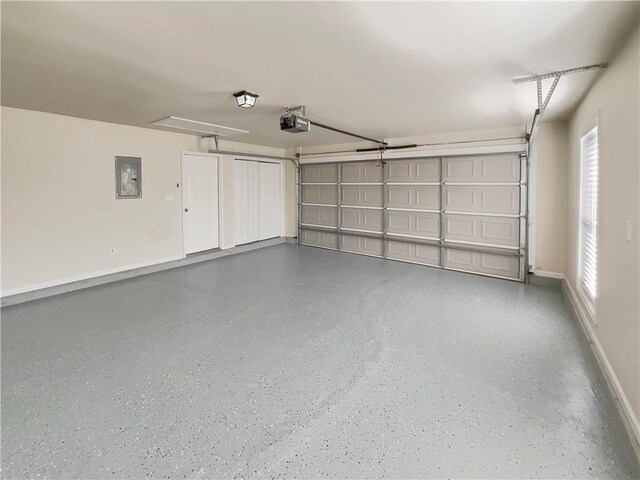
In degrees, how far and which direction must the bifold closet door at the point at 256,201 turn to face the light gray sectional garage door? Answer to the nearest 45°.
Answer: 0° — it already faces it

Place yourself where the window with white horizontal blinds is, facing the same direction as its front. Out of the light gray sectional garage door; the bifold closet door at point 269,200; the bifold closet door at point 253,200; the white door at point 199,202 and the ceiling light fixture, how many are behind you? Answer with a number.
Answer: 0

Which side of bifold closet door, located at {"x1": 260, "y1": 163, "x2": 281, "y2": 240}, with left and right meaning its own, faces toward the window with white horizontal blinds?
front

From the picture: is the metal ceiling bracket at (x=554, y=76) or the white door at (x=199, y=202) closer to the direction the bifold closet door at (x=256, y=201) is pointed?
the metal ceiling bracket

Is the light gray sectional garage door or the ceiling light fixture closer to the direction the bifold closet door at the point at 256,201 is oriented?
the light gray sectional garage door

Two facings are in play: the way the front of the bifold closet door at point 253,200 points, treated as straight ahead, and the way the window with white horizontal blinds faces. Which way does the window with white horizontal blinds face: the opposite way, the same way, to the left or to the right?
the opposite way

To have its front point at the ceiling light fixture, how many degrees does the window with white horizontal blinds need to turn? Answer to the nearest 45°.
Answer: approximately 45° to its left

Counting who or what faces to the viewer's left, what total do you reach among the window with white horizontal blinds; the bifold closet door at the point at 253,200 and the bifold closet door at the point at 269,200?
1

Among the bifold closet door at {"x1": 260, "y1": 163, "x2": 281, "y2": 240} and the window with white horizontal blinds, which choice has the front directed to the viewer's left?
the window with white horizontal blinds

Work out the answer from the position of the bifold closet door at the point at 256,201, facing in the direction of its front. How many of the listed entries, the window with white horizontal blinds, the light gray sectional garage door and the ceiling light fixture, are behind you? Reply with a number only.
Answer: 0

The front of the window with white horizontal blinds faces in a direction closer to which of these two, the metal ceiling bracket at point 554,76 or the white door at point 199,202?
the white door

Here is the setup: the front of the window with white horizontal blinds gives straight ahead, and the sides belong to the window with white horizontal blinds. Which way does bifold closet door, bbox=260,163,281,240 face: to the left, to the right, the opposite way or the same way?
the opposite way

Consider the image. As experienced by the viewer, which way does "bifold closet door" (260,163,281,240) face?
facing the viewer and to the right of the viewer

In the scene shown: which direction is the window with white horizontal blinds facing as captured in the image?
to the viewer's left
